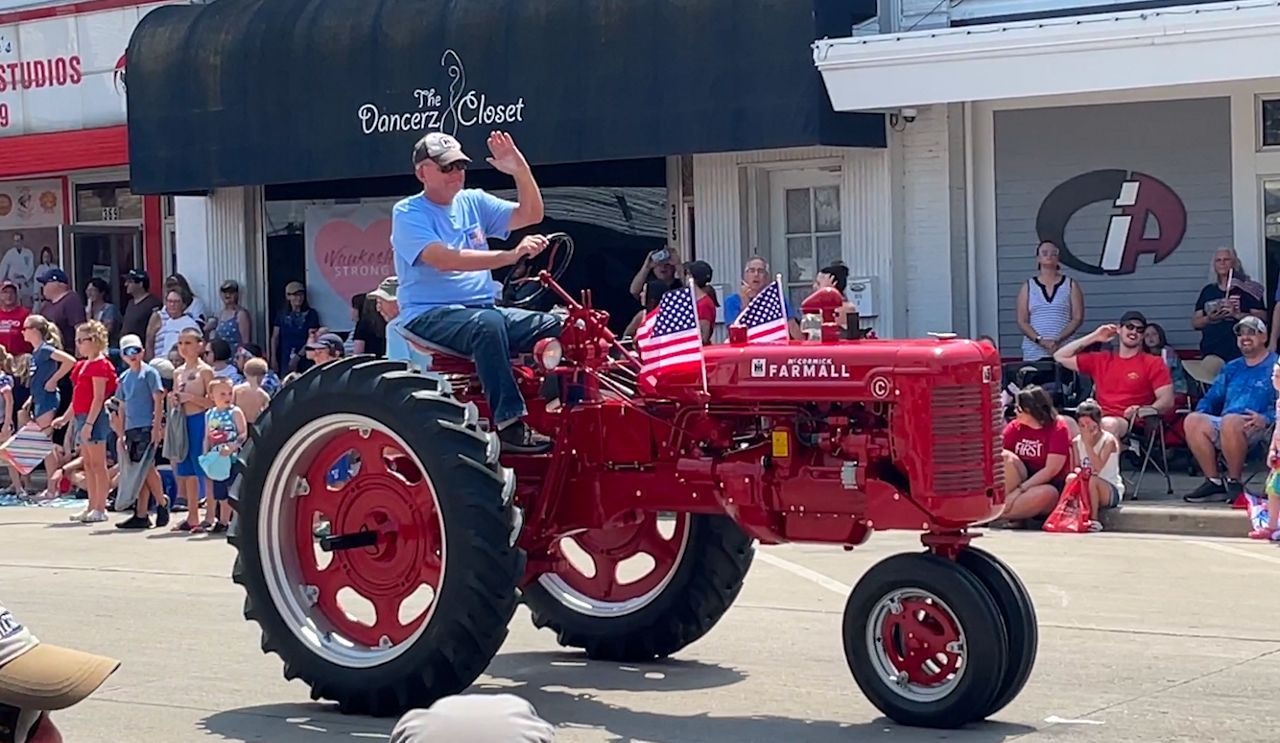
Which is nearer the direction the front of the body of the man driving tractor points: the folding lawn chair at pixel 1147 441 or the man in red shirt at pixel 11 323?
the folding lawn chair

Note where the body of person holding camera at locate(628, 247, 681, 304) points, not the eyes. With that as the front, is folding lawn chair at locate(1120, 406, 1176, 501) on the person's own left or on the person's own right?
on the person's own left

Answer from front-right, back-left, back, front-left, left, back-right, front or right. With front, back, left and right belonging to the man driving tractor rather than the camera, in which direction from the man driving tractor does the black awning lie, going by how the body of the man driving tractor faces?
back-left

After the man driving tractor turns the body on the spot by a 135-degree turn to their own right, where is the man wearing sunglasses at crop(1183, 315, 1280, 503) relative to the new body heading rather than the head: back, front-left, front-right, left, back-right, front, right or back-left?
back-right

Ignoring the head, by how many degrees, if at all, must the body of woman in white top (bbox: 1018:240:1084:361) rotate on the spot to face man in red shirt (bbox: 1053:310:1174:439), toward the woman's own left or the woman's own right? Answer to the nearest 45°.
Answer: approximately 45° to the woman's own left

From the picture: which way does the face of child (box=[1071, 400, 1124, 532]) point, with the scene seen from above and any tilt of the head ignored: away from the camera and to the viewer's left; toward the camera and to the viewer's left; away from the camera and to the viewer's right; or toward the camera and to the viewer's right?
toward the camera and to the viewer's left

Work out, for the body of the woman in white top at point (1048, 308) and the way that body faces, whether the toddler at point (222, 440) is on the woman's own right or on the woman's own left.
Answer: on the woman's own right
